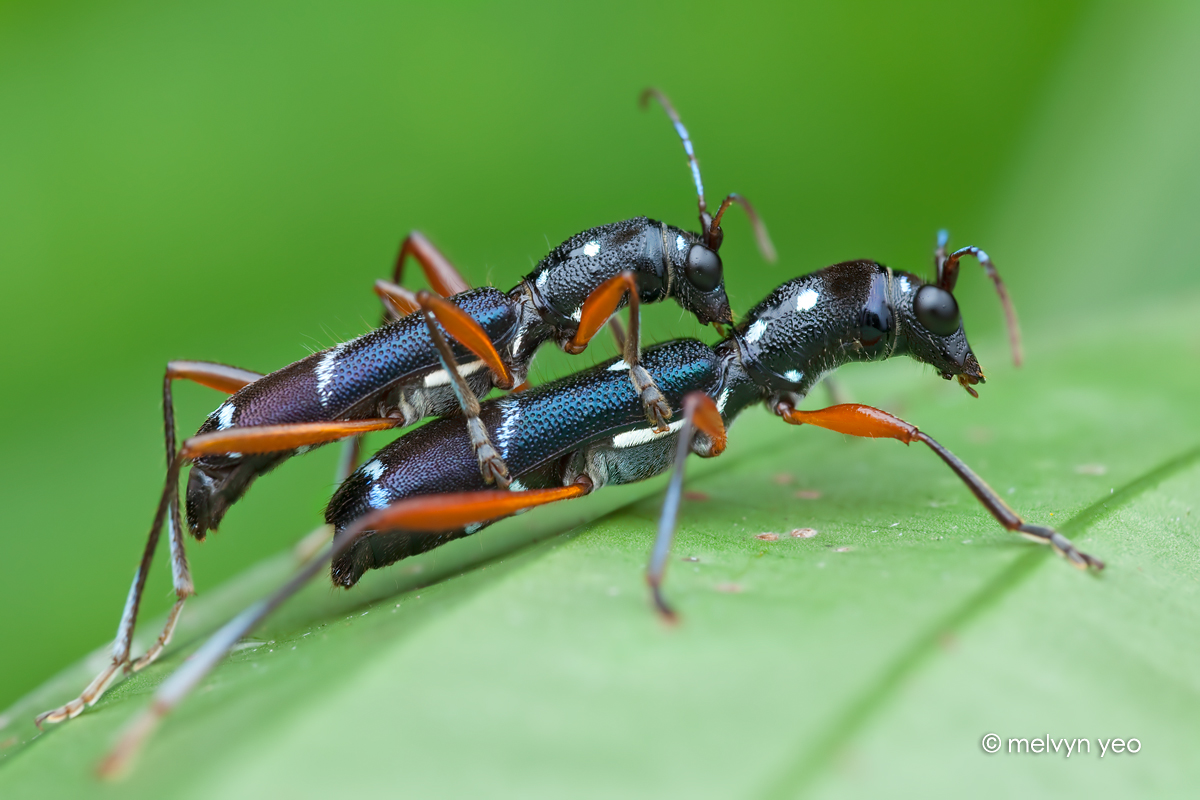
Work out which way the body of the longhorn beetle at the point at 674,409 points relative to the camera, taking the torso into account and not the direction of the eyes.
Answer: to the viewer's right

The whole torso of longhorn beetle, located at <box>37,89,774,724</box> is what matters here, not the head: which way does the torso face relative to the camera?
to the viewer's right
